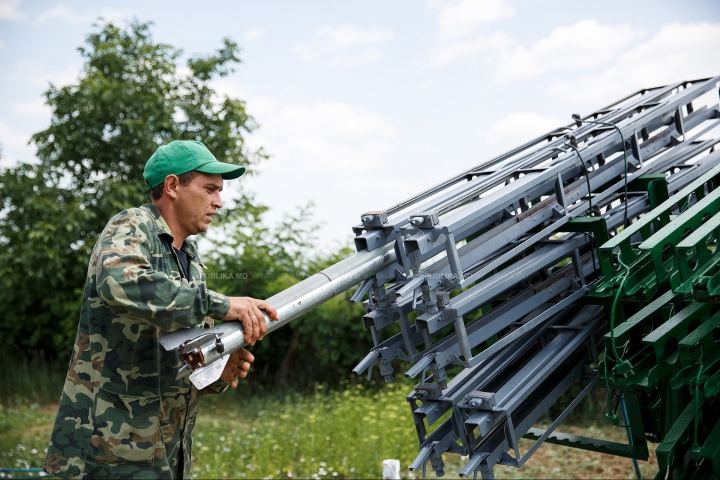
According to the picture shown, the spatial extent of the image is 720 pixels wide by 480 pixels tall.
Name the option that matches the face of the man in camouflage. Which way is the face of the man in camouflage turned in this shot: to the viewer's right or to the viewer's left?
to the viewer's right

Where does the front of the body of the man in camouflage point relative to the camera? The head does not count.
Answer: to the viewer's right

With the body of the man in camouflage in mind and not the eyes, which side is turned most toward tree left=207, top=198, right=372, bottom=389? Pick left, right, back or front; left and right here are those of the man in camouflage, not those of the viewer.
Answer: left

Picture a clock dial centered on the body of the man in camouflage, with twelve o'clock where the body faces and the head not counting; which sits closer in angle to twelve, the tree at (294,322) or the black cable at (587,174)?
the black cable

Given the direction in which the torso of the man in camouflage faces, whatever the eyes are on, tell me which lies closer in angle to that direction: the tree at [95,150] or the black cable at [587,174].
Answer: the black cable

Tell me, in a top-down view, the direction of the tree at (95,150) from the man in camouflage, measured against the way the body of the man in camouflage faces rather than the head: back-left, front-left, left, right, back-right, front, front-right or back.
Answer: left

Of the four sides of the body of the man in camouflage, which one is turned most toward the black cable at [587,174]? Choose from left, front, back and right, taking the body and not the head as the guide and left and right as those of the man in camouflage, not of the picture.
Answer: front
